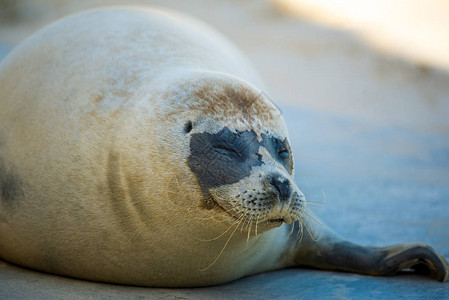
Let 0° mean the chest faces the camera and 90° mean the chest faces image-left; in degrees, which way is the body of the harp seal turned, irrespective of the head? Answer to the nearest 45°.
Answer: approximately 315°
